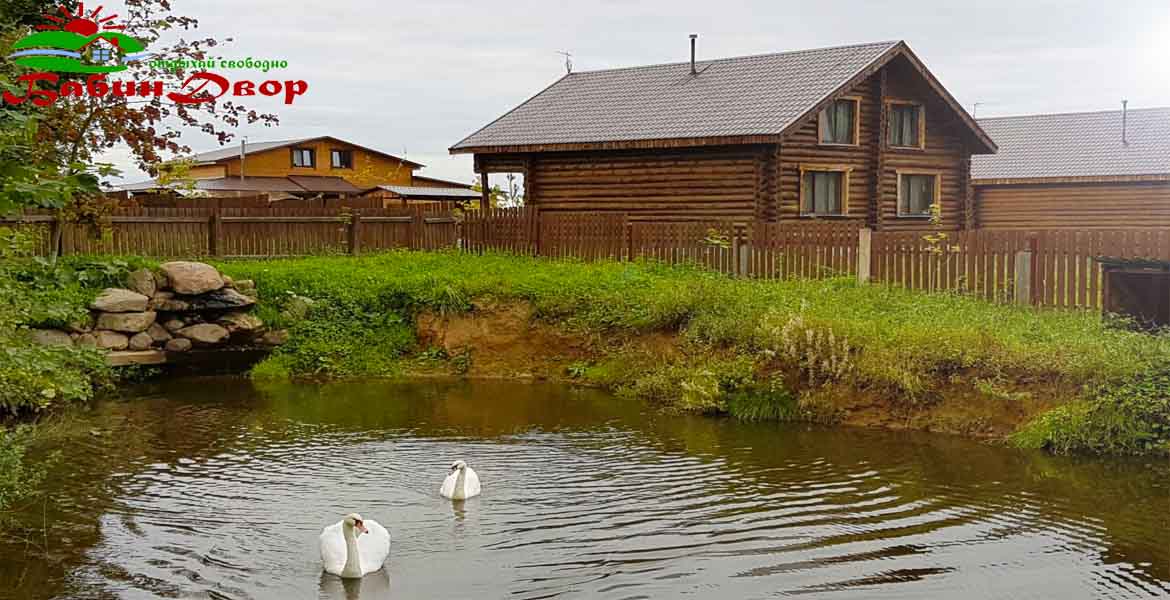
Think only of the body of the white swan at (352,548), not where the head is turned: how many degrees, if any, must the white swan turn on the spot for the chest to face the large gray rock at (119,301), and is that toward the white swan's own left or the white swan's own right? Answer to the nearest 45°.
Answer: approximately 180°

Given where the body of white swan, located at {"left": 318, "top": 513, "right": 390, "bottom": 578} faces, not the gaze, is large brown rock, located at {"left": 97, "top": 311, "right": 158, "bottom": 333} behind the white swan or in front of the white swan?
behind

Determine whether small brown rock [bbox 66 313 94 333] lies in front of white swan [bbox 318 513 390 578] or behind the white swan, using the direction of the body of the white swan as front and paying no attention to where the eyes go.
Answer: behind

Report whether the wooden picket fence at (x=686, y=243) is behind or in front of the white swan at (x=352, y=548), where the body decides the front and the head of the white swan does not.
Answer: behind

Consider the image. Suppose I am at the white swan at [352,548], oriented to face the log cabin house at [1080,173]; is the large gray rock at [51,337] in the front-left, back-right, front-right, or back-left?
front-left

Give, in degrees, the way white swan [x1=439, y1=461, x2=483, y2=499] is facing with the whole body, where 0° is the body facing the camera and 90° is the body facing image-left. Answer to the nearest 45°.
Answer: approximately 0°

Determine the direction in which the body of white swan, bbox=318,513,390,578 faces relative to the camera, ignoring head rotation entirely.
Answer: toward the camera

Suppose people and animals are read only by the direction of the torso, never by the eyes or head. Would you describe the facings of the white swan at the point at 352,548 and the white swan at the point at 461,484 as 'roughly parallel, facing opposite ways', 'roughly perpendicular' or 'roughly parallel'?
roughly parallel

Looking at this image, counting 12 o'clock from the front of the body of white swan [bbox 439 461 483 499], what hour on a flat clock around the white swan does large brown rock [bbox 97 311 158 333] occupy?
The large brown rock is roughly at 5 o'clock from the white swan.

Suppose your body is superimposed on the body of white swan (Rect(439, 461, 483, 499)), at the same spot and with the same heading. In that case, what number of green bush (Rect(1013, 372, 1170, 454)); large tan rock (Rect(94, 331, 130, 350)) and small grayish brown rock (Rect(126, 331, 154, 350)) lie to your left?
1

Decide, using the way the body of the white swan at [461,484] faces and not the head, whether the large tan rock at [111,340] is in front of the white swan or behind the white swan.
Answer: behind

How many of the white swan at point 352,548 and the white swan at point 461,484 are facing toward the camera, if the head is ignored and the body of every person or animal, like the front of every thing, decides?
2

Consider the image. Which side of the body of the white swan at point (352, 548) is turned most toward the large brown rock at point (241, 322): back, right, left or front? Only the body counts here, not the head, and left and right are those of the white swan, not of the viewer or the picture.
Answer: back
